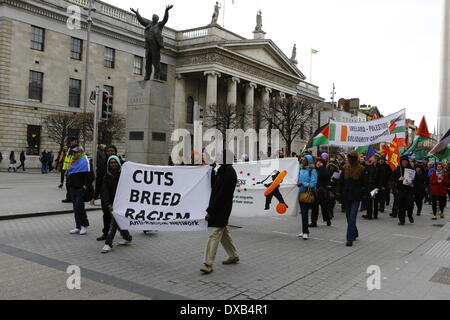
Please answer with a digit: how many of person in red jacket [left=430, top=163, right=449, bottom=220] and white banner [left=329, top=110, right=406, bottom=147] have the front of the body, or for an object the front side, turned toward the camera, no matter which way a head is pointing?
2

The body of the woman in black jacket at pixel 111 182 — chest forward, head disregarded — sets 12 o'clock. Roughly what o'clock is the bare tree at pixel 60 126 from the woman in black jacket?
The bare tree is roughly at 4 o'clock from the woman in black jacket.

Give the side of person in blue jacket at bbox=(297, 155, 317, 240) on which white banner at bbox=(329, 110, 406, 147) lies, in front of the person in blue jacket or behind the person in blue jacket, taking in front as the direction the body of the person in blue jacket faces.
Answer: behind

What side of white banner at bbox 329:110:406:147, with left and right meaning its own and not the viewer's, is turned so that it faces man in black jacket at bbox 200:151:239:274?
front

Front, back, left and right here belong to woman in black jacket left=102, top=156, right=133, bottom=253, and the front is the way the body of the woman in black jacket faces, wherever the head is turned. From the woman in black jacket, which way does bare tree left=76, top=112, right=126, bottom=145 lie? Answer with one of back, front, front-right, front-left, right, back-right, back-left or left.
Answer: back-right

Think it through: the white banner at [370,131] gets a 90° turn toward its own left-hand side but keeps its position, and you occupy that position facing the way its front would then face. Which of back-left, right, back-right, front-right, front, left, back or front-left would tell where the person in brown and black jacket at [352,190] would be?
right

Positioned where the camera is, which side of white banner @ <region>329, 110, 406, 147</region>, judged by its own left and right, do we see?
front

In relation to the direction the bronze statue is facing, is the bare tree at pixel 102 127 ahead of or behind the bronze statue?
behind

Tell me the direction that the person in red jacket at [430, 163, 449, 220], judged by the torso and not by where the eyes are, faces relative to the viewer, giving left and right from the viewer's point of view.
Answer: facing the viewer

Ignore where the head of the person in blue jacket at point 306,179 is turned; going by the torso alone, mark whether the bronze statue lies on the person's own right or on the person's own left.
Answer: on the person's own right

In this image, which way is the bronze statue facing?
toward the camera
